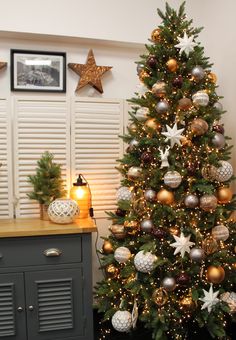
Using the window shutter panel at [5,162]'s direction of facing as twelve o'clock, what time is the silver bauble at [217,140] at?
The silver bauble is roughly at 10 o'clock from the window shutter panel.

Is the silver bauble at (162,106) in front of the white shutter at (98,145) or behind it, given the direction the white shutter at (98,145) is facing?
in front

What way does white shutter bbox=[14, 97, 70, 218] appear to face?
toward the camera

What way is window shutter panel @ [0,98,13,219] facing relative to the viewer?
toward the camera

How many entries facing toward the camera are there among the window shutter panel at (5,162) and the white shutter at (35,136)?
2

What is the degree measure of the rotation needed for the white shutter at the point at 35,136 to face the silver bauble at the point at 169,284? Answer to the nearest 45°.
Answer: approximately 45° to its left

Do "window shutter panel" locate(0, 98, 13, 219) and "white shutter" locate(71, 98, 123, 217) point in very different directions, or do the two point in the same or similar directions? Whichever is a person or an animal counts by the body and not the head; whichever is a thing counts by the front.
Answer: same or similar directions

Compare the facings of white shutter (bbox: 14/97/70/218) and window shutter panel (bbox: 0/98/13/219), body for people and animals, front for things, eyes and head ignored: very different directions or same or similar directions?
same or similar directions

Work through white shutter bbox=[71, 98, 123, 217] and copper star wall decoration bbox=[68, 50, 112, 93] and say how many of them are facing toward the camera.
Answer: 2

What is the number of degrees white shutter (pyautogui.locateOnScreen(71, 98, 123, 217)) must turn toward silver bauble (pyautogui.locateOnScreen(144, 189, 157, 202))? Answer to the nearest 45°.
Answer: approximately 45° to its left

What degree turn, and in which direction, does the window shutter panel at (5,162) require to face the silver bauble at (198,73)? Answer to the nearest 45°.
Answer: approximately 45° to its left
